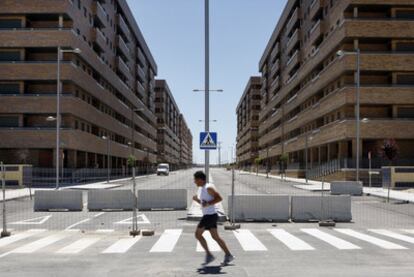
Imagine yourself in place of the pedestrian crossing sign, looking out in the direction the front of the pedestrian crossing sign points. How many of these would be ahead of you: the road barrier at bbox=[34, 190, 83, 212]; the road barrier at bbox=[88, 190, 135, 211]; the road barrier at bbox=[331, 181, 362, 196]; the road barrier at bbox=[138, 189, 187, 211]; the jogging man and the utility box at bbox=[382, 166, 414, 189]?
1

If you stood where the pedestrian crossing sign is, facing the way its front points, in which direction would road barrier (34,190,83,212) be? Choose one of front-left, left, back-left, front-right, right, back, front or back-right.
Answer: back-right

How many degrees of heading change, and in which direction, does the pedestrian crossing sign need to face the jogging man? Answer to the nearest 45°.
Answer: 0° — it already faces them

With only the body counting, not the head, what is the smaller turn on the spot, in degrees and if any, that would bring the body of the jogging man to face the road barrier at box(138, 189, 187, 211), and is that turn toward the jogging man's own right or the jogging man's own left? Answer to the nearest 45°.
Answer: approximately 90° to the jogging man's own right

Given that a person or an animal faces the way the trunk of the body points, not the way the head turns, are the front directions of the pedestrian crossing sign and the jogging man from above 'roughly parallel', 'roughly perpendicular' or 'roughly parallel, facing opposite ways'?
roughly perpendicular

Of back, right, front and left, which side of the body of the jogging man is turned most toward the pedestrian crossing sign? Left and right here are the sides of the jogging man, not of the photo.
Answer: right

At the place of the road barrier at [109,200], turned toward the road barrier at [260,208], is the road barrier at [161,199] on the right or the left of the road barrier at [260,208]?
left

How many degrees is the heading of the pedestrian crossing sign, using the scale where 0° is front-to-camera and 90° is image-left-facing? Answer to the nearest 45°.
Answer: approximately 0°

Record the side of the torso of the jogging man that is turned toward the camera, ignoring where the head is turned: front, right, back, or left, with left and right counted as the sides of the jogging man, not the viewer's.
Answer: left
